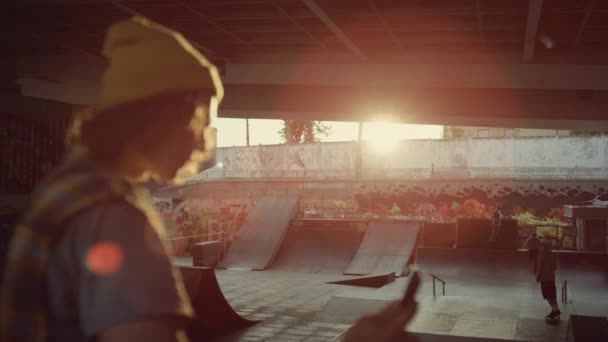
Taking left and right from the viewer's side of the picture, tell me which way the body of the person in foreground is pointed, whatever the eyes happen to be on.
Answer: facing to the right of the viewer

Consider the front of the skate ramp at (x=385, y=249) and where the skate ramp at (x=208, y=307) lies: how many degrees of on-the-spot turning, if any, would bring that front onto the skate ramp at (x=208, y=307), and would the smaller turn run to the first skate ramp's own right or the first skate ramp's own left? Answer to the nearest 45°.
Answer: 0° — it already faces it

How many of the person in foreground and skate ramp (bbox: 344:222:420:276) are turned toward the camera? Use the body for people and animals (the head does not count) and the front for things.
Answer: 1

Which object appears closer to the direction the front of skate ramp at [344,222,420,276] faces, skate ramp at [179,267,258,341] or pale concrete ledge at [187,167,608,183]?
the skate ramp

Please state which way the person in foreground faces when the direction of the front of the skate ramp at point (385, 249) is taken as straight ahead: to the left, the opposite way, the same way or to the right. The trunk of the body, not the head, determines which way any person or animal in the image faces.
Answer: to the left

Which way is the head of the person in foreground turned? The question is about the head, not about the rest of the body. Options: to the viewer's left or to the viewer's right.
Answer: to the viewer's right

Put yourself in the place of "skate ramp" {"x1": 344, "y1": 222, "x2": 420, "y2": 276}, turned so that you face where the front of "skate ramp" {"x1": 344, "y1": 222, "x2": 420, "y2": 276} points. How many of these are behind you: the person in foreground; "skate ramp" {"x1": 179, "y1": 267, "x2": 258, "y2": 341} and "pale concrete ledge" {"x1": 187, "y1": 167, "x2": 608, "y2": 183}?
1

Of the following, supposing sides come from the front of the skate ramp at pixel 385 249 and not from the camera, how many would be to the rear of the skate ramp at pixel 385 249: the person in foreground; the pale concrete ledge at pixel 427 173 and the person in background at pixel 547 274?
1

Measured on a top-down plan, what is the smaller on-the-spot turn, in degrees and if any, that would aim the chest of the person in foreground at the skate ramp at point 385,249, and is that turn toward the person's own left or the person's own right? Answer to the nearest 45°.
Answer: approximately 90° to the person's own left

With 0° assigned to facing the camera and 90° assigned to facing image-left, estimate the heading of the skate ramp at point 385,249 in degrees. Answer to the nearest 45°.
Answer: approximately 0°

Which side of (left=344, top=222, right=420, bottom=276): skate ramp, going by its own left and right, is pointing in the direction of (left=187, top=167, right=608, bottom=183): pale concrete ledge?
back
